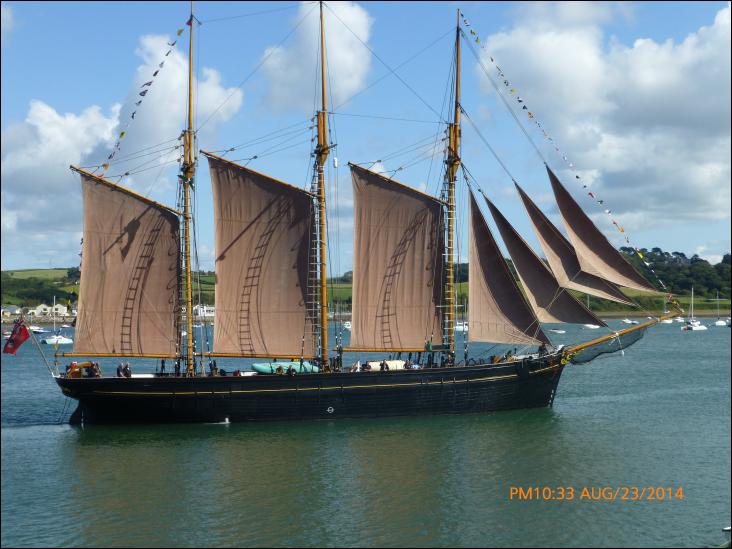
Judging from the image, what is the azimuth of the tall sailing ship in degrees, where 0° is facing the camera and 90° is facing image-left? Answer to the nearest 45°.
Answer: approximately 270°

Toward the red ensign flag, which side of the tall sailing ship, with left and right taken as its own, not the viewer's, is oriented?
back
